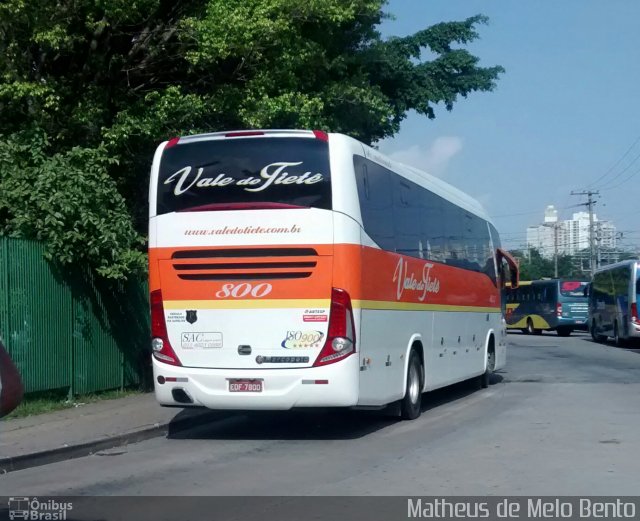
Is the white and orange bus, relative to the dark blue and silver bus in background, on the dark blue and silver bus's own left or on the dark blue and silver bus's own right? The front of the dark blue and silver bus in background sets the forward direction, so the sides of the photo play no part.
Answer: on the dark blue and silver bus's own left
